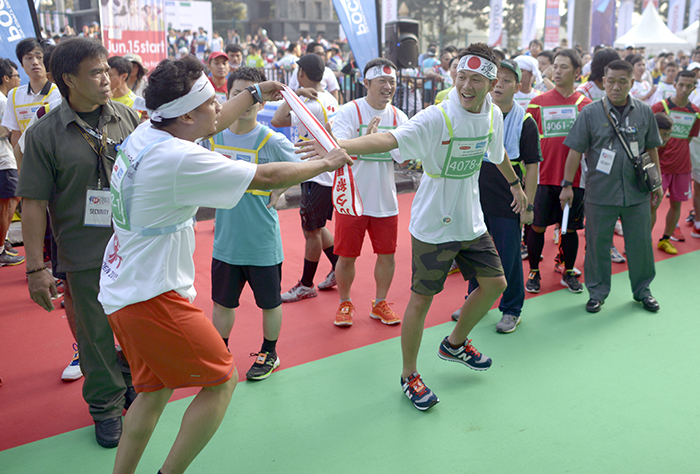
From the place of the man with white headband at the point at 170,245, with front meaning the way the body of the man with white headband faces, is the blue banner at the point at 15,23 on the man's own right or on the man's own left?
on the man's own left

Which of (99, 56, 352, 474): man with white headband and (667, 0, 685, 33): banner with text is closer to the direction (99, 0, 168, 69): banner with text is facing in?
the man with white headband

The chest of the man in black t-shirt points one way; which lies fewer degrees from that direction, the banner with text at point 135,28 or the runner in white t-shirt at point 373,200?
the runner in white t-shirt

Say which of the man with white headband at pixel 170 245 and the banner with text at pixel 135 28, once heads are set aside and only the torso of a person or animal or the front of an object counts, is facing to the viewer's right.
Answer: the man with white headband

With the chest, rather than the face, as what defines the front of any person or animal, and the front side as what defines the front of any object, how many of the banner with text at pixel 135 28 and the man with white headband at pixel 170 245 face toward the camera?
1

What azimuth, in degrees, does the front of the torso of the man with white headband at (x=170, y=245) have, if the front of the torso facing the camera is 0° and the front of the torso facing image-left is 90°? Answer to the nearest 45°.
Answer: approximately 270°

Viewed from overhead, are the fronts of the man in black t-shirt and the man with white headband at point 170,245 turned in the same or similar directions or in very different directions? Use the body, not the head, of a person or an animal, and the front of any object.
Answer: very different directions
